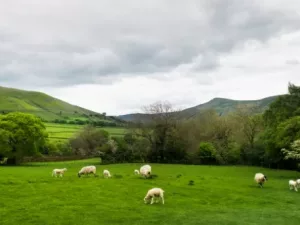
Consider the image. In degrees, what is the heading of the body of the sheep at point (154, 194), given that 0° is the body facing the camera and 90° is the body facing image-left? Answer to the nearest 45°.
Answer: approximately 90°
